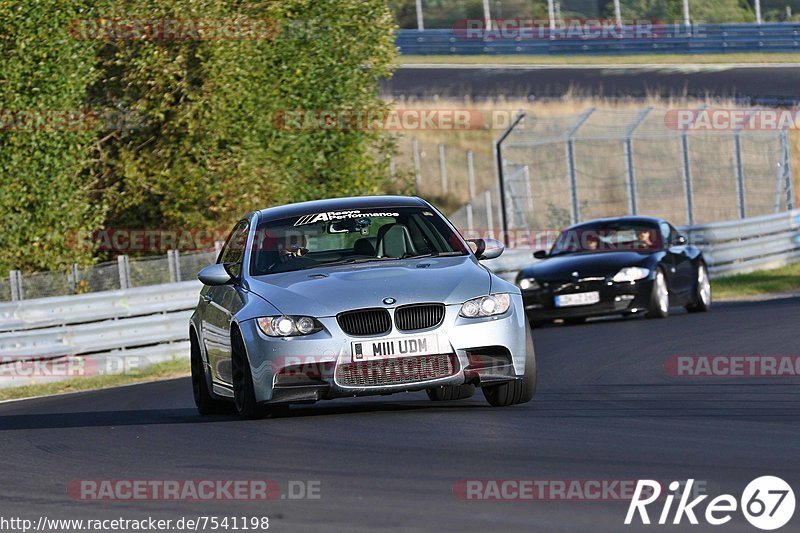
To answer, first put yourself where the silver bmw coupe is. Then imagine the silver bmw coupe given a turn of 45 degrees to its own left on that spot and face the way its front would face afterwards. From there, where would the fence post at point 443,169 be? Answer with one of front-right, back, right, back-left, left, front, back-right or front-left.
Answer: back-left

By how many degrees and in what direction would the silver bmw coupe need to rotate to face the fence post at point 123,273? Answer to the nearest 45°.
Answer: approximately 180°

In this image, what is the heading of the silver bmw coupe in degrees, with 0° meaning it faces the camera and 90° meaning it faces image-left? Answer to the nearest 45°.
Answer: approximately 0°

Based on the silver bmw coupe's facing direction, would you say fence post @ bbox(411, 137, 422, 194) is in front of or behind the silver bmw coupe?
behind

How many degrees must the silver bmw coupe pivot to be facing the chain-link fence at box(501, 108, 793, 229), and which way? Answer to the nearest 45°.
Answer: approximately 180°

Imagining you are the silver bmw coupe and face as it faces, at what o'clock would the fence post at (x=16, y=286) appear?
The fence post is roughly at 5 o'clock from the silver bmw coupe.
